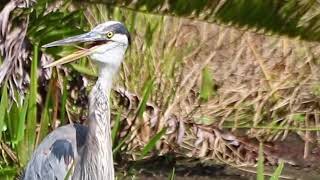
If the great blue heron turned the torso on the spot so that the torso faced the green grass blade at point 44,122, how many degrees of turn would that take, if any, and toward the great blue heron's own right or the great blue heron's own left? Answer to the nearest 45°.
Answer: approximately 180°

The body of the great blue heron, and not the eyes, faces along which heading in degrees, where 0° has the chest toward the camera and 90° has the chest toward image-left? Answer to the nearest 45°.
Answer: approximately 315°

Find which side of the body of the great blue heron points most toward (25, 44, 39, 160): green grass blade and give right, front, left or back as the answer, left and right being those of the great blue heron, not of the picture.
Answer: back

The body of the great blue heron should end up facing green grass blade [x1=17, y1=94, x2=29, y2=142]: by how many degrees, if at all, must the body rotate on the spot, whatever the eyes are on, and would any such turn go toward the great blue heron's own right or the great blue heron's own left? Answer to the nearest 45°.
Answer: approximately 180°

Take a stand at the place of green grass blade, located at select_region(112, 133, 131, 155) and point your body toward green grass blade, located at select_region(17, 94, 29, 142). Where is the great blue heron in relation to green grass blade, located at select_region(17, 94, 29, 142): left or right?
left

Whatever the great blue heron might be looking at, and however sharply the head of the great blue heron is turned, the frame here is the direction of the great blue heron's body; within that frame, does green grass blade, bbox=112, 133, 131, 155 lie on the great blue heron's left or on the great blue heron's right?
on the great blue heron's left
